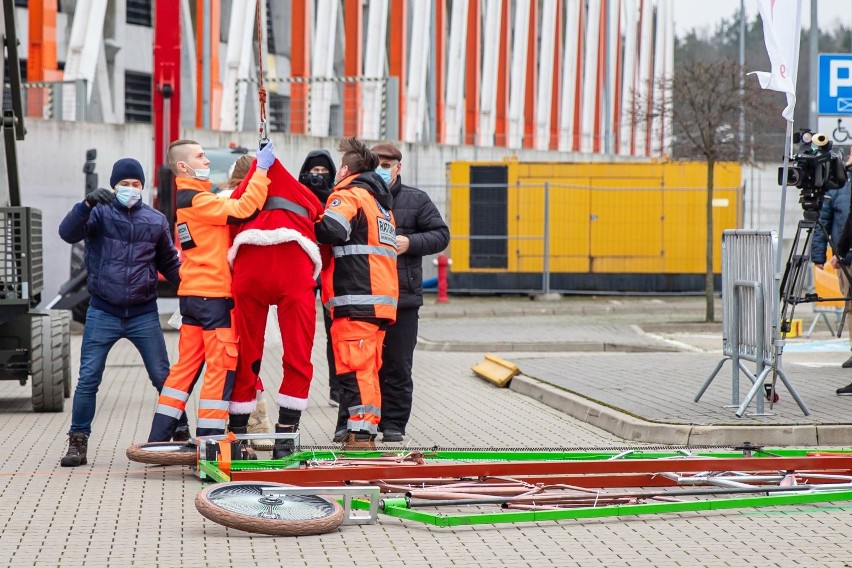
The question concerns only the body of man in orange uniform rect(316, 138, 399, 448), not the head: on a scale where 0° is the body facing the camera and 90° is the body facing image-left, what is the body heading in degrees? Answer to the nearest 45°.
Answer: approximately 135°

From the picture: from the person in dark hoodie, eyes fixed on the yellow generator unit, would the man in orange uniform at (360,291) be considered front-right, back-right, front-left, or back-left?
back-right

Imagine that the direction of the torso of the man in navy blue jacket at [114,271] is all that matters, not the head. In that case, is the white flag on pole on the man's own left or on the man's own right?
on the man's own left

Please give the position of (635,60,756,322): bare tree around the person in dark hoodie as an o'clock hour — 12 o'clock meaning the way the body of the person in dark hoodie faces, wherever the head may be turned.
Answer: The bare tree is roughly at 7 o'clock from the person in dark hoodie.

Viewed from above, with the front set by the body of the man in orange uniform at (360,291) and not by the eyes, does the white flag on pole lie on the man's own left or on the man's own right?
on the man's own right

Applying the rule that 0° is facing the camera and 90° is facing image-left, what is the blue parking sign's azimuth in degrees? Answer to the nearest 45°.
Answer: approximately 0°

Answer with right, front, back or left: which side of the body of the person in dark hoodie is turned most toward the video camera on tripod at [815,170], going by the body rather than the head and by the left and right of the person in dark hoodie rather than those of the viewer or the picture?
left

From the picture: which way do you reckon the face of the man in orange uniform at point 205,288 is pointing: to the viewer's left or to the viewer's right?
to the viewer's right

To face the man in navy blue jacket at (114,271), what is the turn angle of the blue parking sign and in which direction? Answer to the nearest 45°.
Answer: approximately 45° to its right

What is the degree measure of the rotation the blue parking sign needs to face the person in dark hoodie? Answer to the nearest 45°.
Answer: approximately 45° to its right

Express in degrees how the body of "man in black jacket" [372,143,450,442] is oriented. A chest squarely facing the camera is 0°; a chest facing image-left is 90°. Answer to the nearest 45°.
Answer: approximately 45°

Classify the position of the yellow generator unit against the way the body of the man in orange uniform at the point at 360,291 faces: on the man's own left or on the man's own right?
on the man's own right
